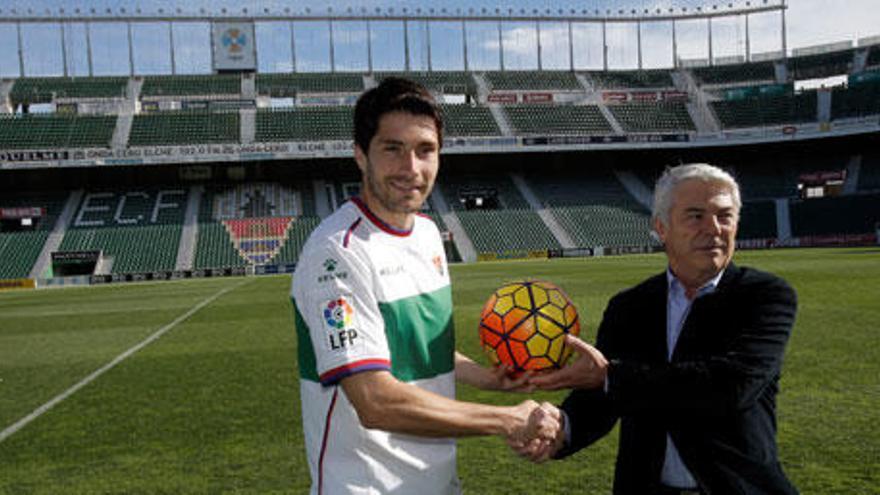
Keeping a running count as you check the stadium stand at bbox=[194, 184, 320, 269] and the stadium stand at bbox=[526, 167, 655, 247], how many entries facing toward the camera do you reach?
2

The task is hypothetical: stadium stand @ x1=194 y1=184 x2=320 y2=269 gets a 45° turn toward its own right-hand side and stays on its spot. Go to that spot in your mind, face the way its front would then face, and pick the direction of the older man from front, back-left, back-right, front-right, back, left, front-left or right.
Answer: front-left

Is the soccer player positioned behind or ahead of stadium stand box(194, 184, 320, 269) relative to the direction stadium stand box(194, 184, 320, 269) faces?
ahead

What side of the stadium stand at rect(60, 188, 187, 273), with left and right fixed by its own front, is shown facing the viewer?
front

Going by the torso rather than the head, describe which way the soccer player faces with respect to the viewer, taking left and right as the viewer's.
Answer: facing the viewer and to the right of the viewer

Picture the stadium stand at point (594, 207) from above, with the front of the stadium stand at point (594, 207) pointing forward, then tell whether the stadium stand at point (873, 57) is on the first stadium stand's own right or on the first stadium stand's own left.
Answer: on the first stadium stand's own left

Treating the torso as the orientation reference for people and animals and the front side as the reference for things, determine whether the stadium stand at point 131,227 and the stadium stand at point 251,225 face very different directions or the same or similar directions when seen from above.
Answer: same or similar directions

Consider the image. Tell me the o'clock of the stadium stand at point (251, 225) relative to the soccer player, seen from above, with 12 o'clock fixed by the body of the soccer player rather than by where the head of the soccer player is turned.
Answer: The stadium stand is roughly at 7 o'clock from the soccer player.

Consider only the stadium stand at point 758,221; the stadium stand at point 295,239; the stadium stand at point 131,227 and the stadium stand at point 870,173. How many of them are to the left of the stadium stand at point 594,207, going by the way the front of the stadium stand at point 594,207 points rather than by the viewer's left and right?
2

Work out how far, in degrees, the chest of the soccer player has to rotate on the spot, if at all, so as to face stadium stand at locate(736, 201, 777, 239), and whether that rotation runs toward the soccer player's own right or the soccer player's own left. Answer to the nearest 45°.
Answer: approximately 90° to the soccer player's own left

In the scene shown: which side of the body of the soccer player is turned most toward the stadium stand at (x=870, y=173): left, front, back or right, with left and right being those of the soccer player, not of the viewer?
left

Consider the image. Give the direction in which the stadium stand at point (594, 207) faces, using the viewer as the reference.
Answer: facing the viewer

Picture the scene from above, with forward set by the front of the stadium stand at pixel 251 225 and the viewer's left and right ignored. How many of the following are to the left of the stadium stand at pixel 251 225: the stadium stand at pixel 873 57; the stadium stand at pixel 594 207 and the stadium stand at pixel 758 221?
3

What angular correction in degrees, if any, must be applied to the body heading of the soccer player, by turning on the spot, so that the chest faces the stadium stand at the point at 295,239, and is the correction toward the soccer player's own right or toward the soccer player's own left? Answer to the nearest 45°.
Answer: approximately 135° to the soccer player's own left

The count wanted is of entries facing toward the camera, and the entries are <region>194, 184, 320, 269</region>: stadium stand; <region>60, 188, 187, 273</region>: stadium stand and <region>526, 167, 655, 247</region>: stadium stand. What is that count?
3

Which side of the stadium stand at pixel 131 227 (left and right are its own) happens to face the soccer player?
front
